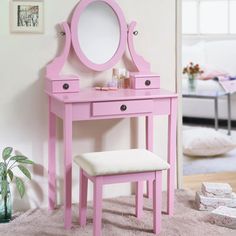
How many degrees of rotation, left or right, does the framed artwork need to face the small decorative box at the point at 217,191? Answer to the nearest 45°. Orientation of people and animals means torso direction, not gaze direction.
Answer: approximately 90° to its left

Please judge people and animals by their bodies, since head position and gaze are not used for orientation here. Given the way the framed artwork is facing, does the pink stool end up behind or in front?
in front

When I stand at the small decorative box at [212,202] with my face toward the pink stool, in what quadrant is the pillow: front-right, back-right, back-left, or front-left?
back-right

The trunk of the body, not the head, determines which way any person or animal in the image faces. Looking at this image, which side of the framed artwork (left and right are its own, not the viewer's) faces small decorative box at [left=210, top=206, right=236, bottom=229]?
left

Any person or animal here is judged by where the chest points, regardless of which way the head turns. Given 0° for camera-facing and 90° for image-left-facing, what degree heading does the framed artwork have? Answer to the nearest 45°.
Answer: approximately 0°
